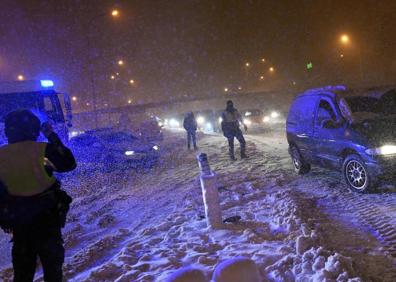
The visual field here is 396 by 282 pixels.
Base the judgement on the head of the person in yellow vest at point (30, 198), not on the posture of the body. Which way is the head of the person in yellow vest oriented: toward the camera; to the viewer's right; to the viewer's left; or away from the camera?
away from the camera

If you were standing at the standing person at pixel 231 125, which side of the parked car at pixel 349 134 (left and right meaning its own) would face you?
back

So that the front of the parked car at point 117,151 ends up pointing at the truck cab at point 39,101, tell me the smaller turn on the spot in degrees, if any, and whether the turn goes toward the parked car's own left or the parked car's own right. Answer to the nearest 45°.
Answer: approximately 135° to the parked car's own right

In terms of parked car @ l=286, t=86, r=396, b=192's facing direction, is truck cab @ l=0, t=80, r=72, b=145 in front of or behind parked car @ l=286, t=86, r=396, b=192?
behind

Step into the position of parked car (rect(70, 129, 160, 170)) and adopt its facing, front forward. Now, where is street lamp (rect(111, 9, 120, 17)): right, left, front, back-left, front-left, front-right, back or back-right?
back-left

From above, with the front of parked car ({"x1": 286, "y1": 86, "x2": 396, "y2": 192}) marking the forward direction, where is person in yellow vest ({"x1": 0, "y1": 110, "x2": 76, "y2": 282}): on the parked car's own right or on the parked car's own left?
on the parked car's own right

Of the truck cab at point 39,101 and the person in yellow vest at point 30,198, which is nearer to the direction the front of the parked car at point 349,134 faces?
the person in yellow vest

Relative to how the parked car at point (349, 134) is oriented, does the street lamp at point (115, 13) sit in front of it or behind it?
behind

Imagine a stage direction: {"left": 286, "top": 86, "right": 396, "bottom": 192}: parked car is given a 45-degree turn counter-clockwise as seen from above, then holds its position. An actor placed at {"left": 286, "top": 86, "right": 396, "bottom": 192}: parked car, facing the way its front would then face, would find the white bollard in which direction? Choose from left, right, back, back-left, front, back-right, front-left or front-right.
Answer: back-right

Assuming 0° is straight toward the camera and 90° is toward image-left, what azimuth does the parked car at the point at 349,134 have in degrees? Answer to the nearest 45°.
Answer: approximately 315°

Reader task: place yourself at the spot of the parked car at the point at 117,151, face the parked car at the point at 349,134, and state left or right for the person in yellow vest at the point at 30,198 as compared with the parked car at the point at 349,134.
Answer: right
